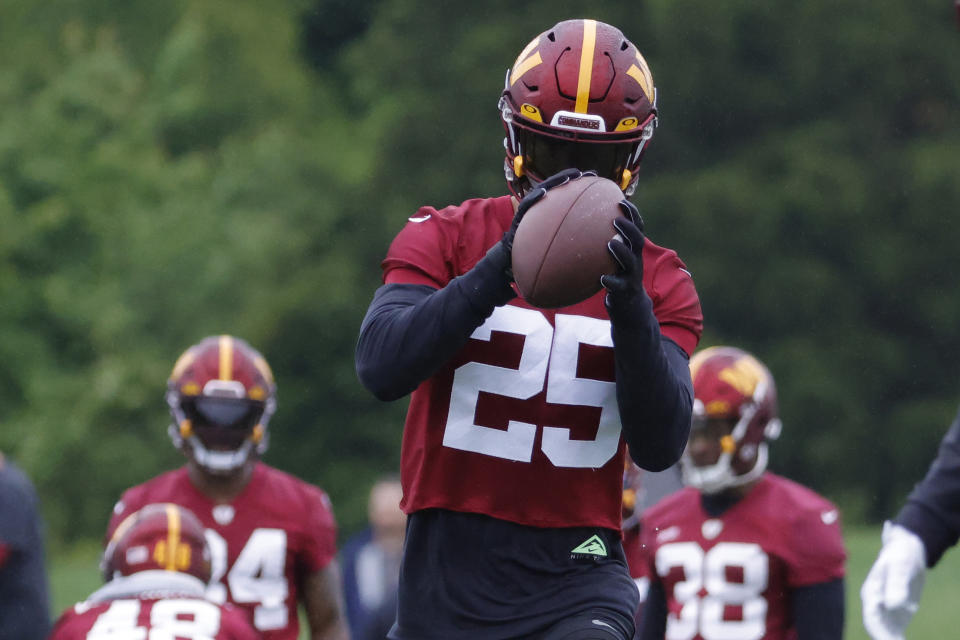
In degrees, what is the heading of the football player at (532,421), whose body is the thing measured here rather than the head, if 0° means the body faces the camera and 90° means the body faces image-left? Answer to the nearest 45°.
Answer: approximately 0°

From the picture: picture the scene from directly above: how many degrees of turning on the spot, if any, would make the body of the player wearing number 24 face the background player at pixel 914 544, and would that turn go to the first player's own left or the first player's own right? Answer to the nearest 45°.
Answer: approximately 45° to the first player's own left

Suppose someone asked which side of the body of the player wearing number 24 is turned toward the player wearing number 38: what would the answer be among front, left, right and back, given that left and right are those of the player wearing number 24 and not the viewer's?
left

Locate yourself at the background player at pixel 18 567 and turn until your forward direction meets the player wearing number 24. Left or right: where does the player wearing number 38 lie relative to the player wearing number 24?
right

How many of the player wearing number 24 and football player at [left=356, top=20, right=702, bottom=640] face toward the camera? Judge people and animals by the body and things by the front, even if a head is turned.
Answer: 2
